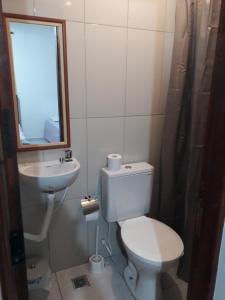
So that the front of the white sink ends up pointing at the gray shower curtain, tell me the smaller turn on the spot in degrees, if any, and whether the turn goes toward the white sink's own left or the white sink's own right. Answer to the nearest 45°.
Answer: approximately 90° to the white sink's own left

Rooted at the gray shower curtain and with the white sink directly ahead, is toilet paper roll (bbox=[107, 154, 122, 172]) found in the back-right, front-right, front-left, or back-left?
front-right

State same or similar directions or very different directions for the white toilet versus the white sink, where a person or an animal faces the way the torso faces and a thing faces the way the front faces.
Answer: same or similar directions

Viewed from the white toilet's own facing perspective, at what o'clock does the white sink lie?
The white sink is roughly at 4 o'clock from the white toilet.

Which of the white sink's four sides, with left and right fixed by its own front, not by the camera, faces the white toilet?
left

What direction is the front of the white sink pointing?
toward the camera

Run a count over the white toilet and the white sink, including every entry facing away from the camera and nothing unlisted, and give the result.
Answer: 0
